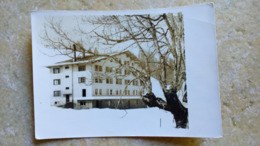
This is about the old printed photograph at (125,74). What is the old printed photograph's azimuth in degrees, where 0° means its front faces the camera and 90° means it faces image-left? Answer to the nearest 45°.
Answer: approximately 0°
